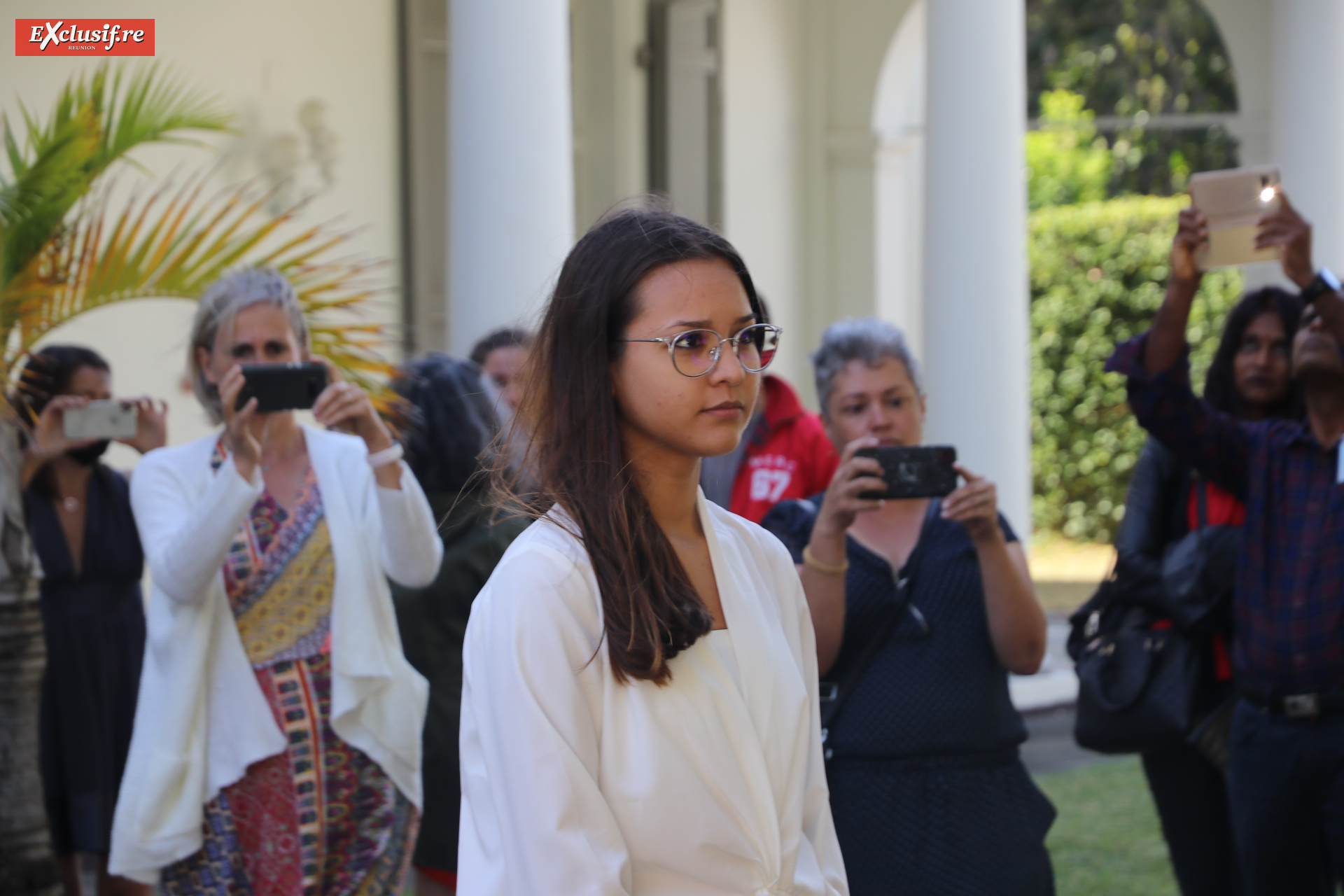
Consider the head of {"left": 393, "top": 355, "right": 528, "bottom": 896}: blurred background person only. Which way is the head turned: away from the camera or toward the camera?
away from the camera

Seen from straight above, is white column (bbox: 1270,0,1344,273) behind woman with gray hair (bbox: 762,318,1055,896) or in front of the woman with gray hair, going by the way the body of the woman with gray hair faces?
behind

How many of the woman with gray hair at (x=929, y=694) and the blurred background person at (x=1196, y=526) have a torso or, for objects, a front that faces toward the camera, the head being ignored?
2

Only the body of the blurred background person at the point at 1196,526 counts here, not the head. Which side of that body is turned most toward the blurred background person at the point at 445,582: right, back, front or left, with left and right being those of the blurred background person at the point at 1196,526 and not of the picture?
right

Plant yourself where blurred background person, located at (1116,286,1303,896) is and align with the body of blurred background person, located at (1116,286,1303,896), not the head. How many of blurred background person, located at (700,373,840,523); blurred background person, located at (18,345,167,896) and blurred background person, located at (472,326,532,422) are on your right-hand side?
3

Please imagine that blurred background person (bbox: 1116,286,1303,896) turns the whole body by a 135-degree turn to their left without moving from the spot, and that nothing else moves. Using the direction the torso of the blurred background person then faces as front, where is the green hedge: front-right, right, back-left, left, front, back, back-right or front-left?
front-left

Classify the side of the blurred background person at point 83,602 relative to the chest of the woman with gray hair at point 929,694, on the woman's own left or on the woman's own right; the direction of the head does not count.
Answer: on the woman's own right

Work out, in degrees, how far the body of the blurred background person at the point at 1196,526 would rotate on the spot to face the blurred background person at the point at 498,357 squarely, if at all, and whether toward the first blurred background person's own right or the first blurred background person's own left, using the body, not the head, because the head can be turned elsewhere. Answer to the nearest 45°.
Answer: approximately 90° to the first blurred background person's own right

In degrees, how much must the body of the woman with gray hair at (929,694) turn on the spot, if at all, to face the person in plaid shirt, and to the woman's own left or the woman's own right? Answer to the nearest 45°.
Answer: approximately 135° to the woman's own left
